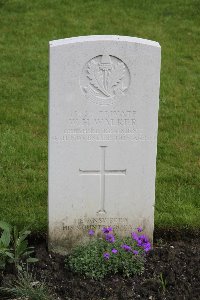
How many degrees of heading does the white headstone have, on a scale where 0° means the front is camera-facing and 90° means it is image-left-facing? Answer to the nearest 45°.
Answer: approximately 0°

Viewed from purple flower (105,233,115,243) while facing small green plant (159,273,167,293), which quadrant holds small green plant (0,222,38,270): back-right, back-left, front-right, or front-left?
back-right
